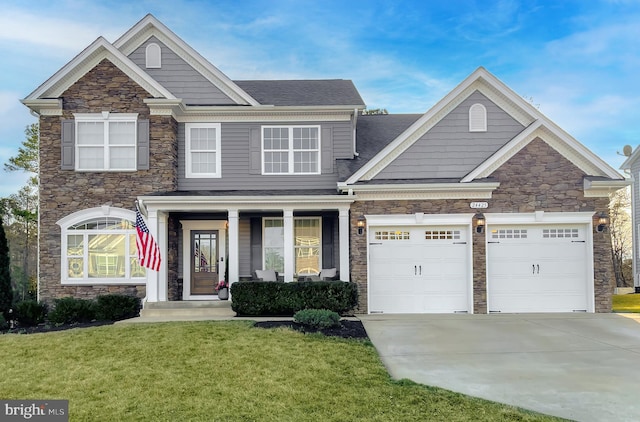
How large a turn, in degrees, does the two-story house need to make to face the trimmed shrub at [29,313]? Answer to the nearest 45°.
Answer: approximately 90° to its right

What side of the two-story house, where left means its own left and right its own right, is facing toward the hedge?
front

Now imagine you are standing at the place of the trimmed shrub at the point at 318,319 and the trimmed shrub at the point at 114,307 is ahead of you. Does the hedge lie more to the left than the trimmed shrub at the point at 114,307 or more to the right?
right

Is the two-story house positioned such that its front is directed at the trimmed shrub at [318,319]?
yes

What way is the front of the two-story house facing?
toward the camera
